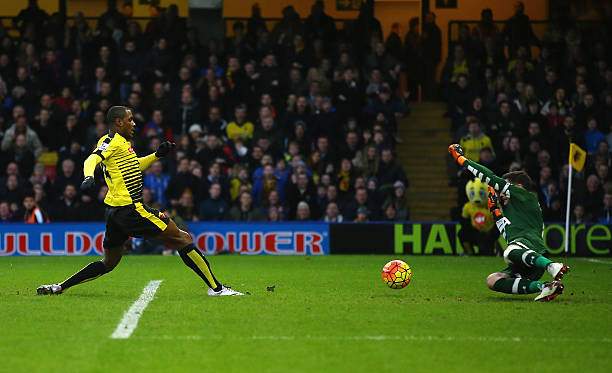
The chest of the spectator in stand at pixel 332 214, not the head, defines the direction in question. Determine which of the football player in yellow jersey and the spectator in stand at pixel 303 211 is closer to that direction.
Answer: the football player in yellow jersey

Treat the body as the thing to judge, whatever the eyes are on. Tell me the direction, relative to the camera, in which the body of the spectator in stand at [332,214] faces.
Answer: toward the camera

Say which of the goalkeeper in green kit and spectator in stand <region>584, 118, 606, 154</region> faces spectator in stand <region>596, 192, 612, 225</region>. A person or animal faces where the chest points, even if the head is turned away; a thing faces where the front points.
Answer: spectator in stand <region>584, 118, 606, 154</region>

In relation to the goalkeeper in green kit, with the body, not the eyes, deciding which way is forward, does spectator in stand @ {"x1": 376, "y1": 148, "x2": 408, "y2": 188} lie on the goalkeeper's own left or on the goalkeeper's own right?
on the goalkeeper's own right

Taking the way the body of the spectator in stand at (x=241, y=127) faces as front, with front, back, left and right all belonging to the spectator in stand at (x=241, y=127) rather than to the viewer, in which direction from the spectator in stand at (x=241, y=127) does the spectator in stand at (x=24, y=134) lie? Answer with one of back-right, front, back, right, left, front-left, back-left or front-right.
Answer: right

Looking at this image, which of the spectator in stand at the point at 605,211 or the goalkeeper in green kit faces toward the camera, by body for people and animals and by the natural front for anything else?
the spectator in stand

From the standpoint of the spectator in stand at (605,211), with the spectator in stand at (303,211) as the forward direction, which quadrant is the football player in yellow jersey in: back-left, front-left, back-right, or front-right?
front-left

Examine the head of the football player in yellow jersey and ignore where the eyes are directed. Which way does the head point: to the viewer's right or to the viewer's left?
to the viewer's right

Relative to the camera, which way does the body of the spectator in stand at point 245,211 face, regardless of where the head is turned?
toward the camera

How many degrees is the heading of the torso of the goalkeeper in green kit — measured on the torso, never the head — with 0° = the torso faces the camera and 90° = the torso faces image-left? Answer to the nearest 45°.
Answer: approximately 90°

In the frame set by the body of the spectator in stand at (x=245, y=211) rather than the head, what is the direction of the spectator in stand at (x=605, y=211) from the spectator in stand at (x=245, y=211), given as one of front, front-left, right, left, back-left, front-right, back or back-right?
left

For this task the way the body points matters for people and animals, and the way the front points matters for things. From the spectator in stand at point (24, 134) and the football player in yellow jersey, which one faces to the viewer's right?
the football player in yellow jersey

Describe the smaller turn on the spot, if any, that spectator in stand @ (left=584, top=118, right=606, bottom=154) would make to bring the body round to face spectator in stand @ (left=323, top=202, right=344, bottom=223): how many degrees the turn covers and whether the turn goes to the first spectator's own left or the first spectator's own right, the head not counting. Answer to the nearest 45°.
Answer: approximately 45° to the first spectator's own right

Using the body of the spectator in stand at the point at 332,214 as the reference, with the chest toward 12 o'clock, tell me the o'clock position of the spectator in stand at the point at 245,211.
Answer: the spectator in stand at the point at 245,211 is roughly at 3 o'clock from the spectator in stand at the point at 332,214.

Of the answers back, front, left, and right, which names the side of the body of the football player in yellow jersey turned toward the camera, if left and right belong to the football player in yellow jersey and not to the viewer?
right

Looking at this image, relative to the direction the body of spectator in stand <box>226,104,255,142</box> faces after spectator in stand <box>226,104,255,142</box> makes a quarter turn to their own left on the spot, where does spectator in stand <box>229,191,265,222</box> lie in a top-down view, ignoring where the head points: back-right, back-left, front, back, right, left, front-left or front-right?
right

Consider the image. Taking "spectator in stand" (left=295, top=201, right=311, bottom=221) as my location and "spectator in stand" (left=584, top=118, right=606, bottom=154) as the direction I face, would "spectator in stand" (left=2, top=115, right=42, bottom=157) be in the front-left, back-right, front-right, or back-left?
back-left
